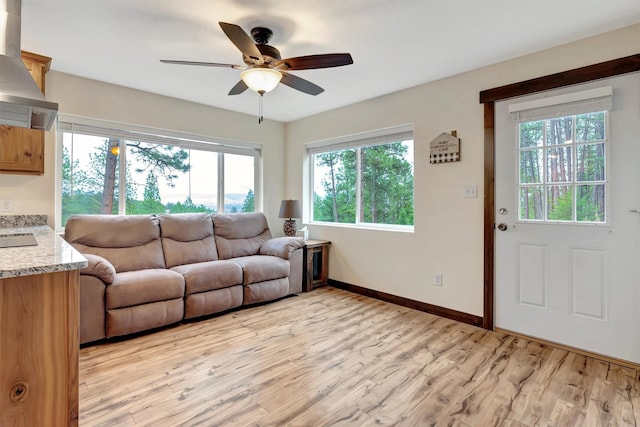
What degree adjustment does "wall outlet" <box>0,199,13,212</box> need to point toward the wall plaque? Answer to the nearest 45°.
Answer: approximately 45° to its left

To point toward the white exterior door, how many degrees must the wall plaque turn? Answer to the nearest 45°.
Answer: approximately 90° to its left

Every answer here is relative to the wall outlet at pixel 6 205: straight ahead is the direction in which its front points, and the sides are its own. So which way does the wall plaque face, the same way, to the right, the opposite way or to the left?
to the right

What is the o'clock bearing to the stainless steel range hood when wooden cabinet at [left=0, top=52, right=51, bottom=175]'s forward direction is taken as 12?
The stainless steel range hood is roughly at 12 o'clock from the wooden cabinet.

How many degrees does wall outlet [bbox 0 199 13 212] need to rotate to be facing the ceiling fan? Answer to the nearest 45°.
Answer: approximately 45° to its left

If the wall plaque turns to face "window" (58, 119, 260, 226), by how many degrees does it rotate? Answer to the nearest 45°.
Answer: approximately 45° to its right
